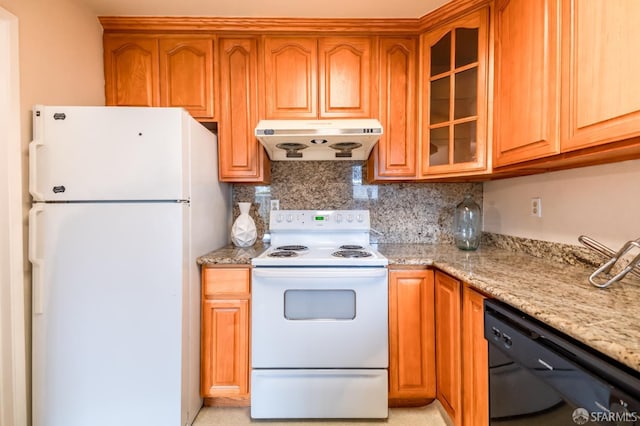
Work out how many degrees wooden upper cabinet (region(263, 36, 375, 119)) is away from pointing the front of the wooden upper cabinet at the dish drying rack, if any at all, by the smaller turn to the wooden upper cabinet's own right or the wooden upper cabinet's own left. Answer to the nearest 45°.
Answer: approximately 45° to the wooden upper cabinet's own left

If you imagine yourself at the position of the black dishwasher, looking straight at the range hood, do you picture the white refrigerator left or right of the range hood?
left

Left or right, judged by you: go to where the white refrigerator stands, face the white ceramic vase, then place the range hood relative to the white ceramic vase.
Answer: right

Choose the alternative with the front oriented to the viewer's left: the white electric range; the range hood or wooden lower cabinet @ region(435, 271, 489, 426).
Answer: the wooden lower cabinet

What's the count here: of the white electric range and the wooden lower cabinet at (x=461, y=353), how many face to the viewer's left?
1

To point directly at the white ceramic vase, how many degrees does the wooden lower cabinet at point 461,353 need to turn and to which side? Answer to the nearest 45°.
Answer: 0° — it already faces it

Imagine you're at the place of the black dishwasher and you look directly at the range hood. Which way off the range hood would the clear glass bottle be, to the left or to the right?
right

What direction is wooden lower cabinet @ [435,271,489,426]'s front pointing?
to the viewer's left

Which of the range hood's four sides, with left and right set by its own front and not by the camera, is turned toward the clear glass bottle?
left
